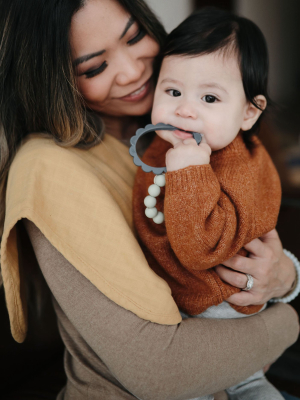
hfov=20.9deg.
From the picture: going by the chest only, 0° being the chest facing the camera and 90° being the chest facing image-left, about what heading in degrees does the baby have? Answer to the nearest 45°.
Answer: approximately 45°

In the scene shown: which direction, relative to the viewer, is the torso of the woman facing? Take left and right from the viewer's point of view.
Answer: facing to the right of the viewer
